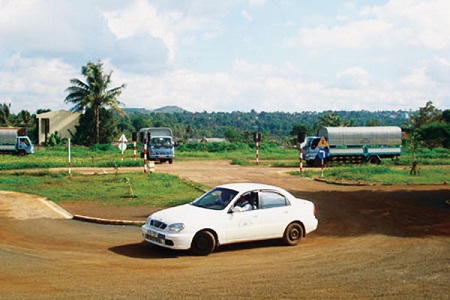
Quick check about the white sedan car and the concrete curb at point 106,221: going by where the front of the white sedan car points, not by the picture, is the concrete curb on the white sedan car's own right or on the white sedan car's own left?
on the white sedan car's own right

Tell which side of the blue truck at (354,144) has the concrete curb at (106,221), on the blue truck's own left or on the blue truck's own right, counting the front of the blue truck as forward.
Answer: on the blue truck's own left

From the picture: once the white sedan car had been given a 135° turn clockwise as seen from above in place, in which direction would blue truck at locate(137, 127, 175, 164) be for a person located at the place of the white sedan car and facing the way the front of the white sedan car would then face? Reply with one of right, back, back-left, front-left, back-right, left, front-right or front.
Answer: front

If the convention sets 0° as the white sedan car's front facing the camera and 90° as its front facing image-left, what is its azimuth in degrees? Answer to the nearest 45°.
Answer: approximately 45°

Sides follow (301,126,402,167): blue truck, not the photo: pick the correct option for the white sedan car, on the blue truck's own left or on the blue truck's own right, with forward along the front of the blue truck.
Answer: on the blue truck's own left

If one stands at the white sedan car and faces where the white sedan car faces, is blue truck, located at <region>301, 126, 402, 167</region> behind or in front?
behind

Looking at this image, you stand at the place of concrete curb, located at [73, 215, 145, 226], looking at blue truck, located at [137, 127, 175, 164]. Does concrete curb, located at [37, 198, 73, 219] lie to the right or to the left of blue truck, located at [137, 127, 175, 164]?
left

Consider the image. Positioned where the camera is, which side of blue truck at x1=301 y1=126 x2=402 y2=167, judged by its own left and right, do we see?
left
